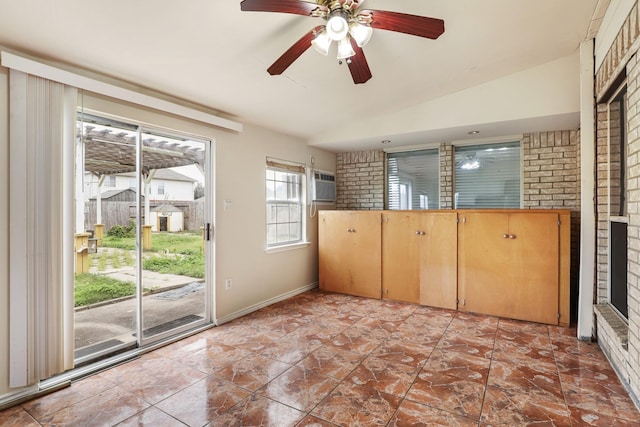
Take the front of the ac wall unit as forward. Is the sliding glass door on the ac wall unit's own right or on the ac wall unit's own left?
on the ac wall unit's own right

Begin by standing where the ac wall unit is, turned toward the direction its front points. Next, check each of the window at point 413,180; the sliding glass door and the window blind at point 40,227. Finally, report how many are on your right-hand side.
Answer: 2

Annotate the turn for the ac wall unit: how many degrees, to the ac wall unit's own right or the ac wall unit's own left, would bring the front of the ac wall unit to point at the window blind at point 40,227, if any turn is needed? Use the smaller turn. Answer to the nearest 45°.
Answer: approximately 90° to the ac wall unit's own right

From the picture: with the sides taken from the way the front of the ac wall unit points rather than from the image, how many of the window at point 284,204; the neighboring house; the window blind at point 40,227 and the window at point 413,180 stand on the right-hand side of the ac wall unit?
2

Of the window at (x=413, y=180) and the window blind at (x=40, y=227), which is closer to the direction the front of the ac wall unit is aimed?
the window

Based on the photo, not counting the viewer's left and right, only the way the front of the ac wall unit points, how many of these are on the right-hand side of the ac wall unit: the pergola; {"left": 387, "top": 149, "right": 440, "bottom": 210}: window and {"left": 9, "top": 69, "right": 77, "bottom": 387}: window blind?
2

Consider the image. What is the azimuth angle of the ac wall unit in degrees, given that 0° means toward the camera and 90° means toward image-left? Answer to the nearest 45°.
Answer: approximately 315°
